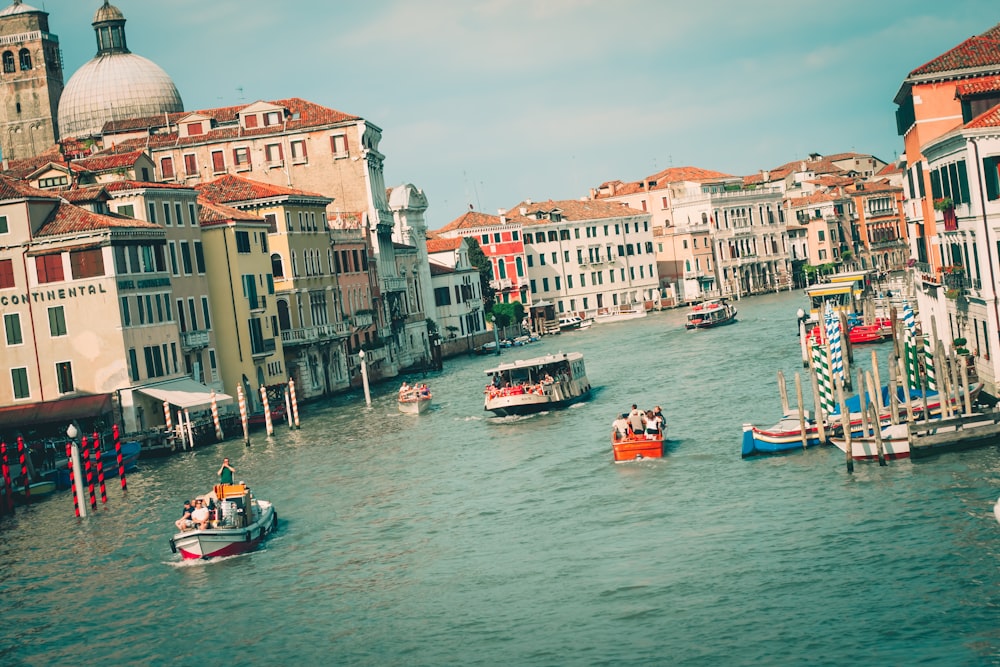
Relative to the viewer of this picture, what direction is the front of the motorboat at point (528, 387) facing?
facing the viewer and to the left of the viewer

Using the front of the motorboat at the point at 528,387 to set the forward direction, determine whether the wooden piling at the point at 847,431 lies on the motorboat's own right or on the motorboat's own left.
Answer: on the motorboat's own left

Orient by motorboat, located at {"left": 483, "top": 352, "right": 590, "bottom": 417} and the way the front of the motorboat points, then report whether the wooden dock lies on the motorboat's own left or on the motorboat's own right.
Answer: on the motorboat's own left

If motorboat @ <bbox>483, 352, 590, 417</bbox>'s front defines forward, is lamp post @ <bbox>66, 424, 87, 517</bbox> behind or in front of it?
in front

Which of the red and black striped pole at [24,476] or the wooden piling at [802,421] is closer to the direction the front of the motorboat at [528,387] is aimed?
the red and black striped pole

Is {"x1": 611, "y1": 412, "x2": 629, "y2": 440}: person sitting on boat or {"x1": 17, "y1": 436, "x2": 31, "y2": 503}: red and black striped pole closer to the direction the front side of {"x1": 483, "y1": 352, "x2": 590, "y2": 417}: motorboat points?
the red and black striped pole

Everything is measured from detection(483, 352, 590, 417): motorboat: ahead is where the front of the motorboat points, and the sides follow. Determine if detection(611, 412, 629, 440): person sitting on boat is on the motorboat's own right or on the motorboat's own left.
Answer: on the motorboat's own left

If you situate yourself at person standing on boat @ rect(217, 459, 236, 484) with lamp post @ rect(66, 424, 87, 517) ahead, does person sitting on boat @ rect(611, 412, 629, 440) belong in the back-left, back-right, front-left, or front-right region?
back-right

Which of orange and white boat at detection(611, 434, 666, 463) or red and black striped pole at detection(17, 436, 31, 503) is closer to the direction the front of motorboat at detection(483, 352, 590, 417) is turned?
the red and black striped pole

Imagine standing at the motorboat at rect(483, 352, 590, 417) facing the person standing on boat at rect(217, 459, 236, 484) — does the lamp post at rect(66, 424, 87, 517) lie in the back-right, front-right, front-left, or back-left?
front-right

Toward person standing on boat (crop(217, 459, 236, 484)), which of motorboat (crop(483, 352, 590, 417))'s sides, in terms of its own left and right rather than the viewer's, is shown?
front

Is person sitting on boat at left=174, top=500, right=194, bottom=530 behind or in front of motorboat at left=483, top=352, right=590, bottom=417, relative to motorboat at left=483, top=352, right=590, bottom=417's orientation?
in front

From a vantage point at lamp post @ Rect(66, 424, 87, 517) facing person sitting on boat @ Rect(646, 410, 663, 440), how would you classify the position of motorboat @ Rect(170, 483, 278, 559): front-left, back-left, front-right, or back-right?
front-right
